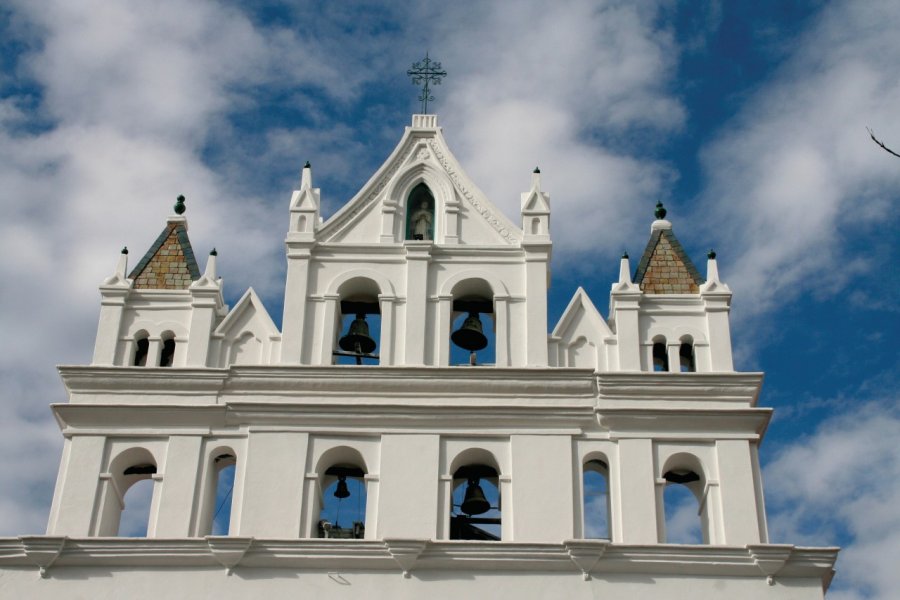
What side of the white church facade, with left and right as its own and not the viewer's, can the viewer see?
front
